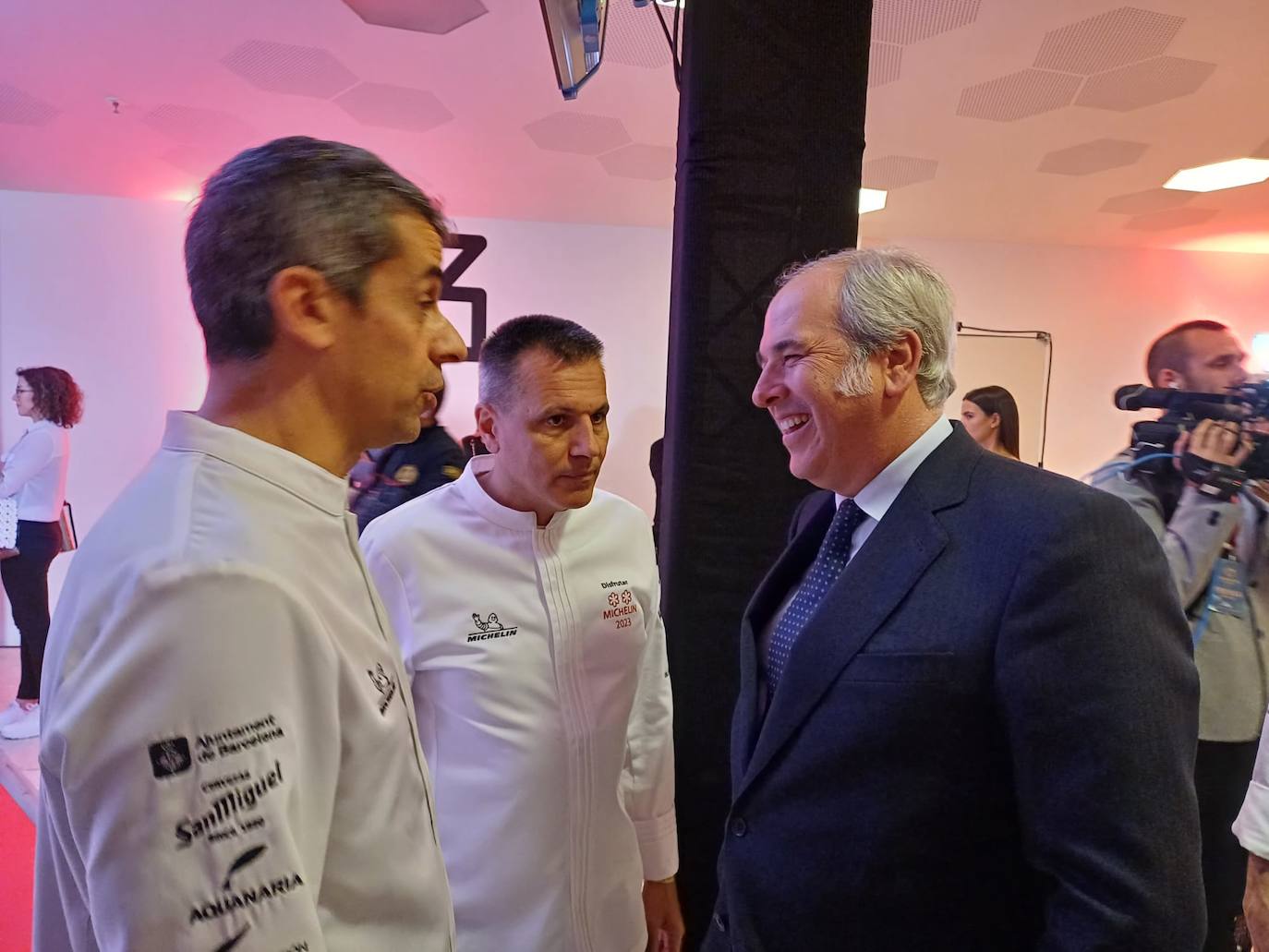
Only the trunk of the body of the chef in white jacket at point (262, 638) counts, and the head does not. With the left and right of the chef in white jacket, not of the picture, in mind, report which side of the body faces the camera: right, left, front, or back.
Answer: right

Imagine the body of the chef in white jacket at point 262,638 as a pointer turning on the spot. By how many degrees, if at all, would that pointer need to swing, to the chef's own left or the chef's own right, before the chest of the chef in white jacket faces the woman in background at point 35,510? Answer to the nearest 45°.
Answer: approximately 90° to the chef's own left

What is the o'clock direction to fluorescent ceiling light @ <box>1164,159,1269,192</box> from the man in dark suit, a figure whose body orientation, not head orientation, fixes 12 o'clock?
The fluorescent ceiling light is roughly at 5 o'clock from the man in dark suit.

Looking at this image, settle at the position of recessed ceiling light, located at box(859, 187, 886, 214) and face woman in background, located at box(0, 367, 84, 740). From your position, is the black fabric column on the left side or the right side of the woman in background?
left
